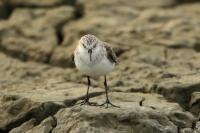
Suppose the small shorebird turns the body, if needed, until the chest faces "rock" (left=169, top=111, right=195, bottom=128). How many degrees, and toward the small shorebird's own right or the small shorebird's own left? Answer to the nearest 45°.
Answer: approximately 90° to the small shorebird's own left

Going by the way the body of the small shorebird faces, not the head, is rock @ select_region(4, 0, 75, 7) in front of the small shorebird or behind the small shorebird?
behind

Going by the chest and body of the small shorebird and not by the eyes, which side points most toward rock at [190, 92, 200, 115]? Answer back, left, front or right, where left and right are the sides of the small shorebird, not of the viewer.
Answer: left

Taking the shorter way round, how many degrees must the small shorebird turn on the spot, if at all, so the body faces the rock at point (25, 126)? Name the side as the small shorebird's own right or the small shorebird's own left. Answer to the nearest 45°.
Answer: approximately 90° to the small shorebird's own right

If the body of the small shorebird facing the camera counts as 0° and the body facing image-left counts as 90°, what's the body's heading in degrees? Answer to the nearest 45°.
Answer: approximately 0°
